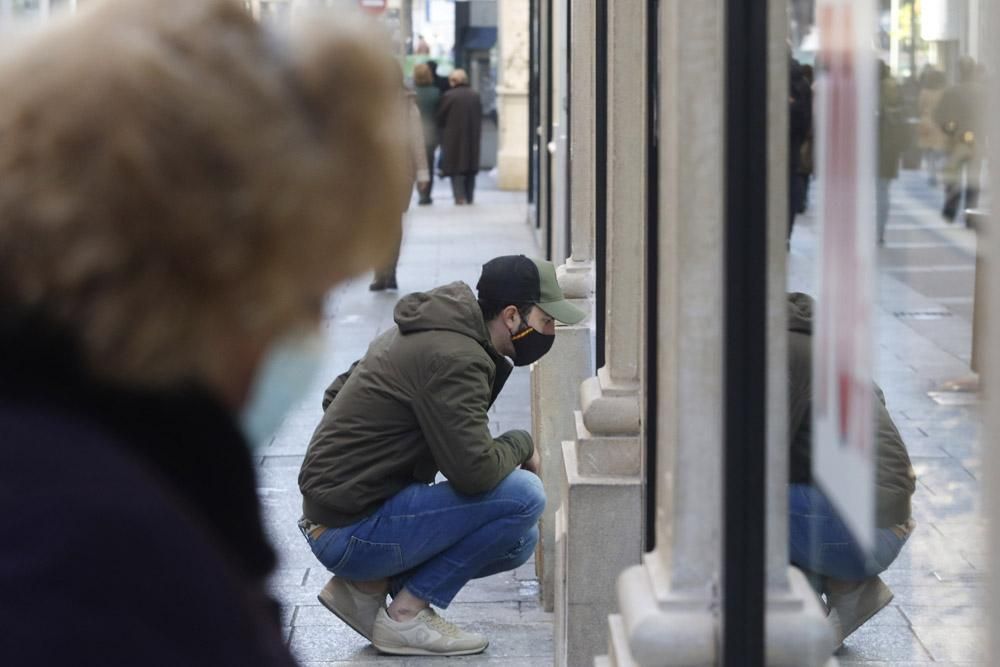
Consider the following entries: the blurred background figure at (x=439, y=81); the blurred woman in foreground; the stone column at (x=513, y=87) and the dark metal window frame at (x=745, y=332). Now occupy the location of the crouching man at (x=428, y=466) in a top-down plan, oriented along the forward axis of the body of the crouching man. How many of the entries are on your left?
2

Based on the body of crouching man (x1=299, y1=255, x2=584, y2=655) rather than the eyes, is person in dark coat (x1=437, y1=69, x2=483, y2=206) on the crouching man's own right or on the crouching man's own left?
on the crouching man's own left

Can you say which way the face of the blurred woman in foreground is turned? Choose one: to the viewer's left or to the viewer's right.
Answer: to the viewer's right

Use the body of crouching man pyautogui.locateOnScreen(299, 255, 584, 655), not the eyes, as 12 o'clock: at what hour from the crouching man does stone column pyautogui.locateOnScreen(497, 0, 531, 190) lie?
The stone column is roughly at 9 o'clock from the crouching man.

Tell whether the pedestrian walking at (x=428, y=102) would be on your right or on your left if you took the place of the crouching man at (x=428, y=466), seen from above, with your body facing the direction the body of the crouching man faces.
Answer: on your left

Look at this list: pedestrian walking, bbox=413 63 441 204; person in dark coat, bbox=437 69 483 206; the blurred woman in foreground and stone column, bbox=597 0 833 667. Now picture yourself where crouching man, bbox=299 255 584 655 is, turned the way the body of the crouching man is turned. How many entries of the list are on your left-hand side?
2

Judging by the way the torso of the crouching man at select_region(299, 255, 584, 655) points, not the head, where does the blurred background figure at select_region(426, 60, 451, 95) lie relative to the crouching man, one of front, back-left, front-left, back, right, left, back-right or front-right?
left

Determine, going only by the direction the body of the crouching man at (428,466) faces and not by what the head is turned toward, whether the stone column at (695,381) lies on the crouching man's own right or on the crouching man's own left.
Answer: on the crouching man's own right

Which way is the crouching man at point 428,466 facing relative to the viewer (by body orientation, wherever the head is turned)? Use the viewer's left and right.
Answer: facing to the right of the viewer

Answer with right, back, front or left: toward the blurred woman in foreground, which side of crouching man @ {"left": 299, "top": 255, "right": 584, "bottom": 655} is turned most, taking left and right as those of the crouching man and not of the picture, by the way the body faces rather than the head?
right

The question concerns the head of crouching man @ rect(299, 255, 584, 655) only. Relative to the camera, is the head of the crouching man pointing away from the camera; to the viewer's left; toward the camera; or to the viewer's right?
to the viewer's right
